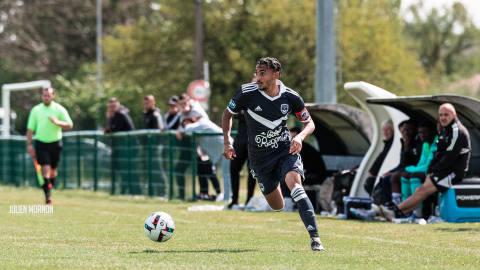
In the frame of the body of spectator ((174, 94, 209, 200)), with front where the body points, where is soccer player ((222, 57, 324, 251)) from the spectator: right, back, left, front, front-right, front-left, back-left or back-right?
front-left

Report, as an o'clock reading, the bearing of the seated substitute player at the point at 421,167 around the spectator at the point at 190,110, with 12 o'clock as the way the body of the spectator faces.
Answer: The seated substitute player is roughly at 9 o'clock from the spectator.

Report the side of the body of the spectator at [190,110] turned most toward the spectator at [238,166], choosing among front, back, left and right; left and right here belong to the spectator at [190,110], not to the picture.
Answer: left

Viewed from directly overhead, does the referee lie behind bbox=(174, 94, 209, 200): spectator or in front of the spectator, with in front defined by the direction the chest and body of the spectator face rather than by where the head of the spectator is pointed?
in front

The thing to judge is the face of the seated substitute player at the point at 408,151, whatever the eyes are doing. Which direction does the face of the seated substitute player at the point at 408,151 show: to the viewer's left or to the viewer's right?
to the viewer's left
